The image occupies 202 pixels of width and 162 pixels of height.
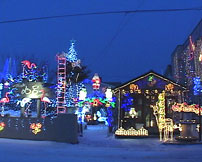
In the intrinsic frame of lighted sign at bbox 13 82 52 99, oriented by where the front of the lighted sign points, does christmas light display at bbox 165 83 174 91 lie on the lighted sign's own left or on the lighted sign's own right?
on the lighted sign's own left

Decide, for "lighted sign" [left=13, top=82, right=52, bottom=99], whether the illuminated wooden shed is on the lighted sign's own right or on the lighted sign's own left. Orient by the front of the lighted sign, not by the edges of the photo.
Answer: on the lighted sign's own left

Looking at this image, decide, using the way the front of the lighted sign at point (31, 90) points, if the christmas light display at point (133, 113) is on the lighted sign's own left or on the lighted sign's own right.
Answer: on the lighted sign's own left

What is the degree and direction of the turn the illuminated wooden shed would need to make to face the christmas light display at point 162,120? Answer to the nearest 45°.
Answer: approximately 45° to its left

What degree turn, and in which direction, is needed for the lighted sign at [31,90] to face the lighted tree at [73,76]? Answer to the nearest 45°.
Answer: approximately 90° to its left

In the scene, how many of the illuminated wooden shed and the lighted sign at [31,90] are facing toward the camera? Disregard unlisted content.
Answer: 2

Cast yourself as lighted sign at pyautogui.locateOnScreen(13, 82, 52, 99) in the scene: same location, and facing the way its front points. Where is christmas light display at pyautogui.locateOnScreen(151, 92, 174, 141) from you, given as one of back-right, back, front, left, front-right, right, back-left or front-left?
left

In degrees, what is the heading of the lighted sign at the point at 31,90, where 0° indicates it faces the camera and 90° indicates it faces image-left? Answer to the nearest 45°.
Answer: approximately 0°

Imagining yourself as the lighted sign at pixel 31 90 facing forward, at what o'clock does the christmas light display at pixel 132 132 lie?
The christmas light display is roughly at 9 o'clock from the lighted sign.

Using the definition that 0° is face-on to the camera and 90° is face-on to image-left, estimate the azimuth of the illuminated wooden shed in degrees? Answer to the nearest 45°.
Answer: approximately 0°
